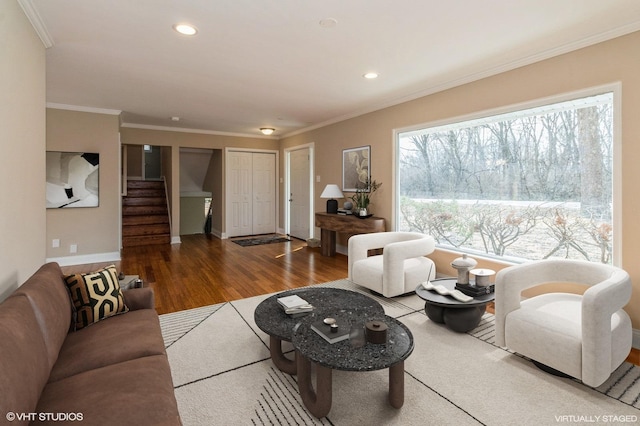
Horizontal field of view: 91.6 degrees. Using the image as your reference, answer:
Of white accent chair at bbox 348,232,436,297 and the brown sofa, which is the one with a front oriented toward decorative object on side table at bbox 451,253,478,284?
the brown sofa

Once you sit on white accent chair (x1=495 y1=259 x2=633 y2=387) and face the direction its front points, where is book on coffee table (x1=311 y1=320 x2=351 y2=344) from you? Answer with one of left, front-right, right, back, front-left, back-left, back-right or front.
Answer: front

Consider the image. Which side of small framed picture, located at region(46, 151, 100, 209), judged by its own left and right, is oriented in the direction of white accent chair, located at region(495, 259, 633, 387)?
front

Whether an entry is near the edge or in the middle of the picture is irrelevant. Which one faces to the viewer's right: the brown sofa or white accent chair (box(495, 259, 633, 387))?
the brown sofa

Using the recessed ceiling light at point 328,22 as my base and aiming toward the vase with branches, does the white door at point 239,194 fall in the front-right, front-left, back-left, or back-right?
front-left

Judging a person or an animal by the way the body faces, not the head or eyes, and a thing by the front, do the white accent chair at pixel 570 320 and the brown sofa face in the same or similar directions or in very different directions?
very different directions

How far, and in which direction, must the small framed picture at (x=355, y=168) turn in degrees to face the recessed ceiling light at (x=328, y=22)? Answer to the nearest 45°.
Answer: approximately 45° to its left

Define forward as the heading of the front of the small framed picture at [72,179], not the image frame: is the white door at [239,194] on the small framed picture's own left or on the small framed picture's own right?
on the small framed picture's own left

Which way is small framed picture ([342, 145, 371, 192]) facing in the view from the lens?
facing the viewer and to the left of the viewer

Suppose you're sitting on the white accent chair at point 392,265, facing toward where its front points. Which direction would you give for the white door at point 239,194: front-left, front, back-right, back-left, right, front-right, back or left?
right

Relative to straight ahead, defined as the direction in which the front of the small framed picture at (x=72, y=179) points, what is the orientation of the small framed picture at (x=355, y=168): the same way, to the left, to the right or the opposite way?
to the right

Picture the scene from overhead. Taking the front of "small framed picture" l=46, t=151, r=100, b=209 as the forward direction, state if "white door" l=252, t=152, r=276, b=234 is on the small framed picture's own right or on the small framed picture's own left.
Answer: on the small framed picture's own left

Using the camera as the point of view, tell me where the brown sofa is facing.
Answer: facing to the right of the viewer

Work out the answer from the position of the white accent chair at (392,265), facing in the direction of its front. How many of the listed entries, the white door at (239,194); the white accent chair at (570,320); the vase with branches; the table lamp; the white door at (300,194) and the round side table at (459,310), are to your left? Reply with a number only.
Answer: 2
